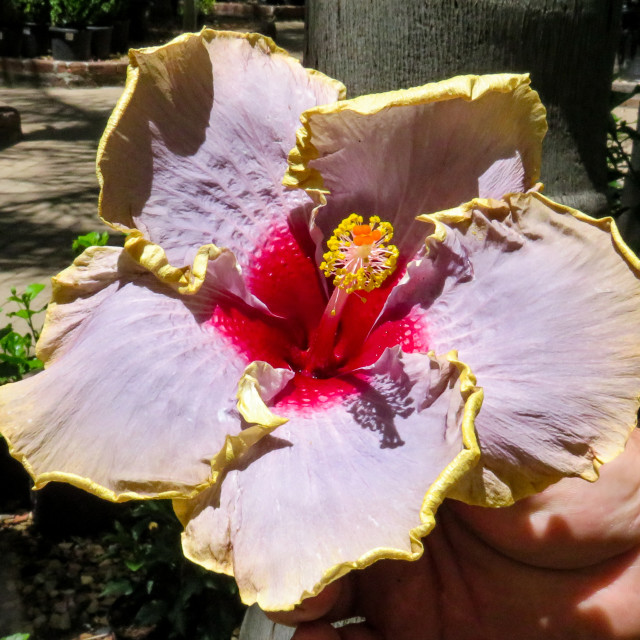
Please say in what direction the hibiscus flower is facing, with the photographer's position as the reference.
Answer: facing the viewer

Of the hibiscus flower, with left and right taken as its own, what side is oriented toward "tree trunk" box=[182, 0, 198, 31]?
back

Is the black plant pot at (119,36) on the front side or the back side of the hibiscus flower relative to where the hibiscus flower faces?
on the back side

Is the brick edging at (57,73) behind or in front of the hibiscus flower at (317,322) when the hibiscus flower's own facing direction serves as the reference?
behind

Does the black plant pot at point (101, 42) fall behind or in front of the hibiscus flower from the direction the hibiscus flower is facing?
behind

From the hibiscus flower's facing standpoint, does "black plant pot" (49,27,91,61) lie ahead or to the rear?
to the rear

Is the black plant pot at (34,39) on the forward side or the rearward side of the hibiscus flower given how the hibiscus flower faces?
on the rearward side
